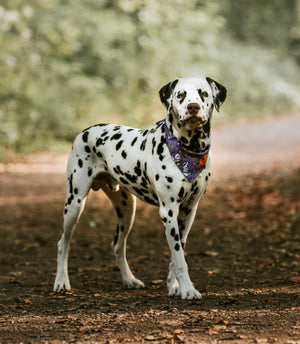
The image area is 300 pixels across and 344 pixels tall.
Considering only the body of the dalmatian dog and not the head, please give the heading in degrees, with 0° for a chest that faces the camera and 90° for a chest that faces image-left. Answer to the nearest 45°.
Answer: approximately 315°
